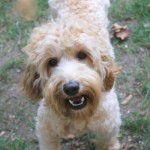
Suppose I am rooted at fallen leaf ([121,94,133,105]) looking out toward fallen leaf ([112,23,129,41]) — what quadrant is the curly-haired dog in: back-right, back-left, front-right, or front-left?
back-left

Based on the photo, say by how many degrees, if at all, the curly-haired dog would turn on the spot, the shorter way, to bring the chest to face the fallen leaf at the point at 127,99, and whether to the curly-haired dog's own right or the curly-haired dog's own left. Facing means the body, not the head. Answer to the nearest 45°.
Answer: approximately 135° to the curly-haired dog's own left

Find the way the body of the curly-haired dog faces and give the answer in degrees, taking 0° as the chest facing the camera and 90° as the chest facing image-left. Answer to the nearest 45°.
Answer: approximately 0°

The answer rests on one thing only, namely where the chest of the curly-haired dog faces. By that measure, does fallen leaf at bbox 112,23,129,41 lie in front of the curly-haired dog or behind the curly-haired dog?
behind
